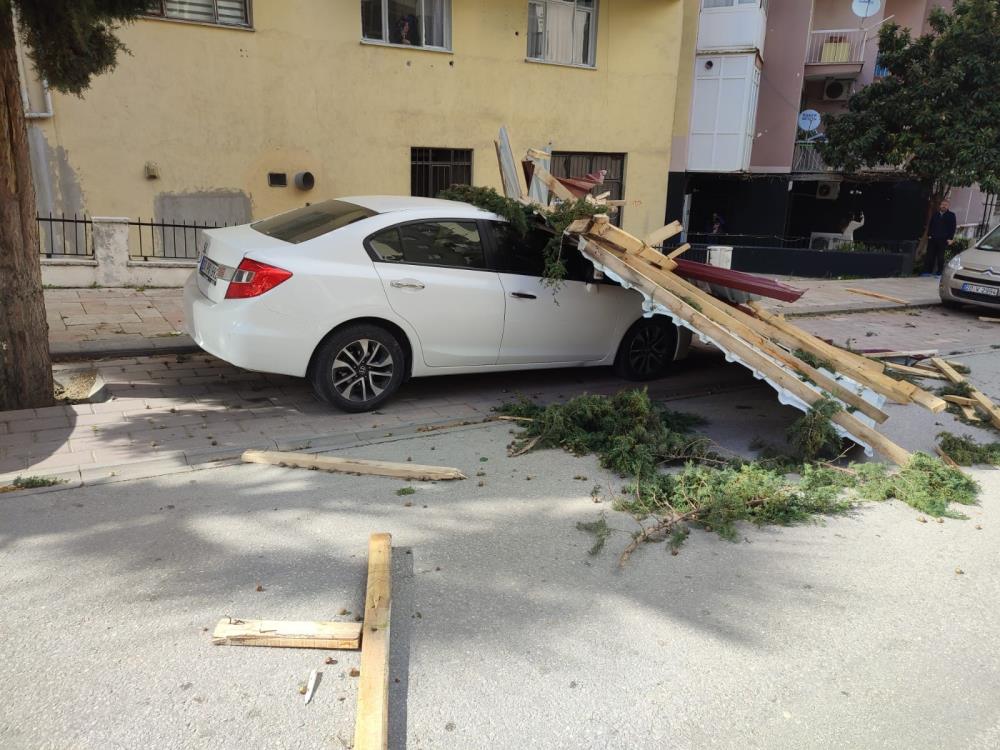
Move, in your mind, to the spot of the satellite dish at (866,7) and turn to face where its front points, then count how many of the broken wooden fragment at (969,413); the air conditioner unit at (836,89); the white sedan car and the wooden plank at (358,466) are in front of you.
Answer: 3

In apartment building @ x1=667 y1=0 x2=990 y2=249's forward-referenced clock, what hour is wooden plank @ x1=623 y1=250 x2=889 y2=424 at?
The wooden plank is roughly at 12 o'clock from the apartment building.

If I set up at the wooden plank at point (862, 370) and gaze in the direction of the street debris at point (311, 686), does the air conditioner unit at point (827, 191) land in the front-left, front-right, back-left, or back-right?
back-right

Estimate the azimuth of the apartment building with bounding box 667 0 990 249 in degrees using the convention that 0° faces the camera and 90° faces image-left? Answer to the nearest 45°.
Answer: approximately 0°

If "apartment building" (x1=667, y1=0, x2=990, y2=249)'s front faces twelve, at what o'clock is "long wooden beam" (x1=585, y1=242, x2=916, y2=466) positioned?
The long wooden beam is roughly at 12 o'clock from the apartment building.

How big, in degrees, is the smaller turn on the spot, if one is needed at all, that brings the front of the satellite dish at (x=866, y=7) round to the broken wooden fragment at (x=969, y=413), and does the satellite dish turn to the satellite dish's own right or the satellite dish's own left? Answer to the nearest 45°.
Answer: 0° — it already faces it

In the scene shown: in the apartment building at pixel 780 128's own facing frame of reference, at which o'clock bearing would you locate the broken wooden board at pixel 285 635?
The broken wooden board is roughly at 12 o'clock from the apartment building.

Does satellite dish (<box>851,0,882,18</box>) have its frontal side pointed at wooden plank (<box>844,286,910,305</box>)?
yes

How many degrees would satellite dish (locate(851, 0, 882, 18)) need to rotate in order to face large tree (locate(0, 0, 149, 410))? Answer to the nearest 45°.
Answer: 0° — it already faces it
